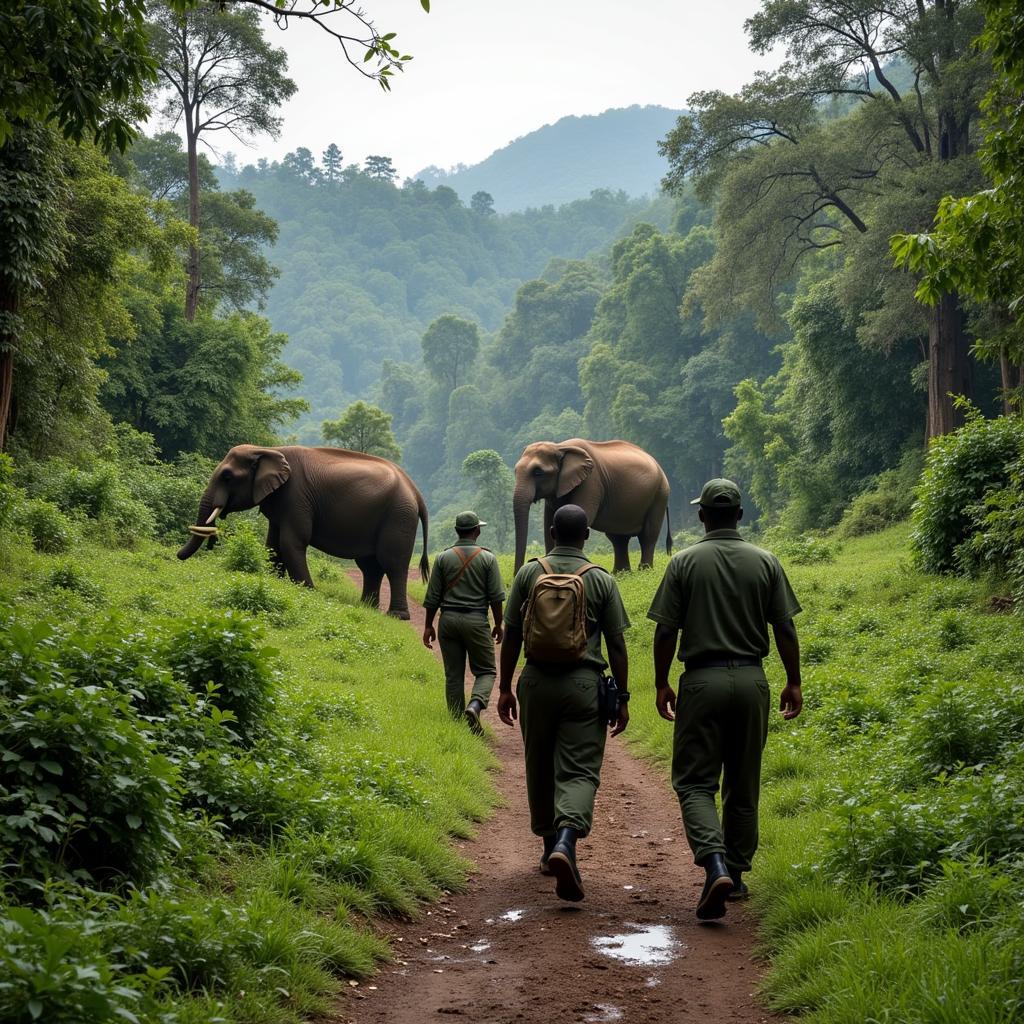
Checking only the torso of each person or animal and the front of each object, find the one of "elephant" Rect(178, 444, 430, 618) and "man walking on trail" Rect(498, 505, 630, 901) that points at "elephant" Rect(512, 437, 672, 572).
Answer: the man walking on trail

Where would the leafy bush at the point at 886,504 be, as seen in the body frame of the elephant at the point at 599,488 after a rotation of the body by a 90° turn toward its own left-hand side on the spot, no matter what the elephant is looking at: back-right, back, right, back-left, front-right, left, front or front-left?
left

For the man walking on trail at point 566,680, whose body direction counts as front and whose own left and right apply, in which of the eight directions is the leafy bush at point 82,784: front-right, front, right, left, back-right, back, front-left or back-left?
back-left

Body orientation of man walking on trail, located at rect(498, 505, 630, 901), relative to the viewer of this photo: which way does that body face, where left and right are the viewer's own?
facing away from the viewer

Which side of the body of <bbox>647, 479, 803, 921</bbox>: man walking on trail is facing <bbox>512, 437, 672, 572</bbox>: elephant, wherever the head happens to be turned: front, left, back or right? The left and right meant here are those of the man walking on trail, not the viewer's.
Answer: front

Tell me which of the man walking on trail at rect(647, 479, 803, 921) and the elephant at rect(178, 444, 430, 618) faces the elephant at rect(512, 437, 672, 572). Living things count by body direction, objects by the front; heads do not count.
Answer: the man walking on trail

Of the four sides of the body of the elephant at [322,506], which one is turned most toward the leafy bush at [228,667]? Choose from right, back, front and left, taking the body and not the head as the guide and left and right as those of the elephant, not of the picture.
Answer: left

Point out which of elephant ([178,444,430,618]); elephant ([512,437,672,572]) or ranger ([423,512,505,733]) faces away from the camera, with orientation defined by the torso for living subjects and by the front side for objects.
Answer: the ranger

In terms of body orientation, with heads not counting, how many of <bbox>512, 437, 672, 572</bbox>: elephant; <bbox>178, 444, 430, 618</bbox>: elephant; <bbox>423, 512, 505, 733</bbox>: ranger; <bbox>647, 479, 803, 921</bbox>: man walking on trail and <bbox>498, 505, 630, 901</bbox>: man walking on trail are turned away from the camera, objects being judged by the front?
3

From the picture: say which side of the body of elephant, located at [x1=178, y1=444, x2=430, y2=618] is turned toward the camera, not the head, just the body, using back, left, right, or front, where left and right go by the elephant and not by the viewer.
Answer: left

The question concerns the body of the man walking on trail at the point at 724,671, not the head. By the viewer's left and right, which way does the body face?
facing away from the viewer

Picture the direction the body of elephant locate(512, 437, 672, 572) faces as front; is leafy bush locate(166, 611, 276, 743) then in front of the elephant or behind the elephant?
in front

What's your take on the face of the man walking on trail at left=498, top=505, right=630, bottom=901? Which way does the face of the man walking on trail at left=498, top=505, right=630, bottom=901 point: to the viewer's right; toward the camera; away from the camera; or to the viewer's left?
away from the camera

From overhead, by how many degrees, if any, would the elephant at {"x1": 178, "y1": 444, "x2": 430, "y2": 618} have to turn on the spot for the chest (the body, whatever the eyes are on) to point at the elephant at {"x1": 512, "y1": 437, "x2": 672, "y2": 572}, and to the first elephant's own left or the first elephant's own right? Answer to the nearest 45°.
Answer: approximately 135° to the first elephant's own right

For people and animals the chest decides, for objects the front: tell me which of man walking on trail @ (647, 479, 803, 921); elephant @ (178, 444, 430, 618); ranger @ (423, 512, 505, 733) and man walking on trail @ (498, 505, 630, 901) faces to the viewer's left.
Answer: the elephant

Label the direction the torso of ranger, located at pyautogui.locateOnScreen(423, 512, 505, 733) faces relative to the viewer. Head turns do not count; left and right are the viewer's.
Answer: facing away from the viewer

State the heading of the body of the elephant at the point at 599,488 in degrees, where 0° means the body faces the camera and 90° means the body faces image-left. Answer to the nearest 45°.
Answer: approximately 45°
